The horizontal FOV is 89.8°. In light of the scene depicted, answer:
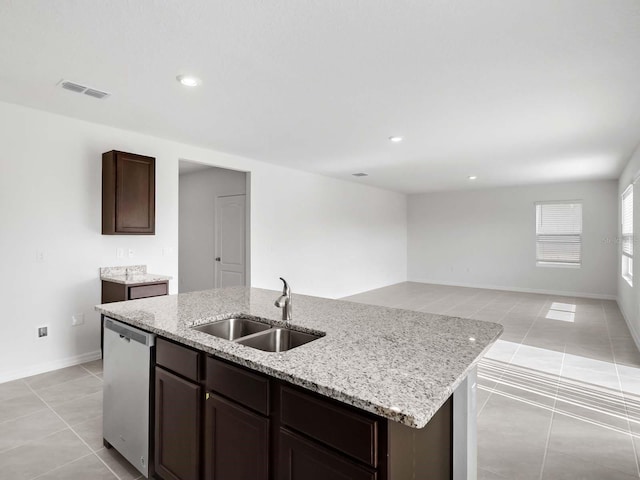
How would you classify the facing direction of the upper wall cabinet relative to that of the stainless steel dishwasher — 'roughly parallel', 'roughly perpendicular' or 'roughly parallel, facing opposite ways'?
roughly perpendicular

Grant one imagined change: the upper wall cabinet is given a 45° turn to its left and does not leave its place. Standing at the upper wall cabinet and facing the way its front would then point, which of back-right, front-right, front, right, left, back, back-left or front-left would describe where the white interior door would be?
front-left

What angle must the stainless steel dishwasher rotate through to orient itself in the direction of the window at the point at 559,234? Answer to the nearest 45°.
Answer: approximately 135° to its left

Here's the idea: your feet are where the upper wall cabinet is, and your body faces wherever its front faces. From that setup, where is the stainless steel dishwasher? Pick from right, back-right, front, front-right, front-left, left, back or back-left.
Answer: front-right

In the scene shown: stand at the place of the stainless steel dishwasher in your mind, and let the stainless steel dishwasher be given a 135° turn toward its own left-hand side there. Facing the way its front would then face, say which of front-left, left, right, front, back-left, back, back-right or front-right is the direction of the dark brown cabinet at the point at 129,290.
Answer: left

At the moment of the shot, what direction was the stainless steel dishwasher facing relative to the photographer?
facing the viewer and to the left of the viewer

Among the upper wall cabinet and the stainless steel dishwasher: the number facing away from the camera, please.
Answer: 0

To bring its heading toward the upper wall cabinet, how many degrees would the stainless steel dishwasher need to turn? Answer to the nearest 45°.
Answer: approximately 135° to its right

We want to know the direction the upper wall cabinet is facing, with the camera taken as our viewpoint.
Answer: facing the viewer and to the right of the viewer

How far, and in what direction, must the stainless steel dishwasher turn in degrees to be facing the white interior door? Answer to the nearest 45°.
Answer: approximately 180°
